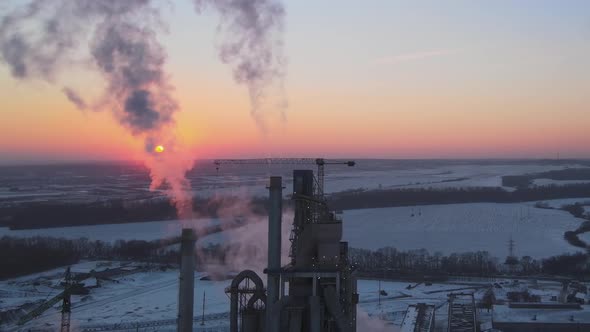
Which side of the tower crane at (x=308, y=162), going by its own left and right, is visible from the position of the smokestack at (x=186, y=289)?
left

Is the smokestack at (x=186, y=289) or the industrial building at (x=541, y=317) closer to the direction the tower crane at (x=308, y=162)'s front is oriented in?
the smokestack

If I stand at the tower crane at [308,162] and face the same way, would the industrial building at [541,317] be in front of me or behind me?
behind

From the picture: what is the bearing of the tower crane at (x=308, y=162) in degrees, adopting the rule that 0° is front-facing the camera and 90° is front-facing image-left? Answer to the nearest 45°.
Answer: approximately 90°
